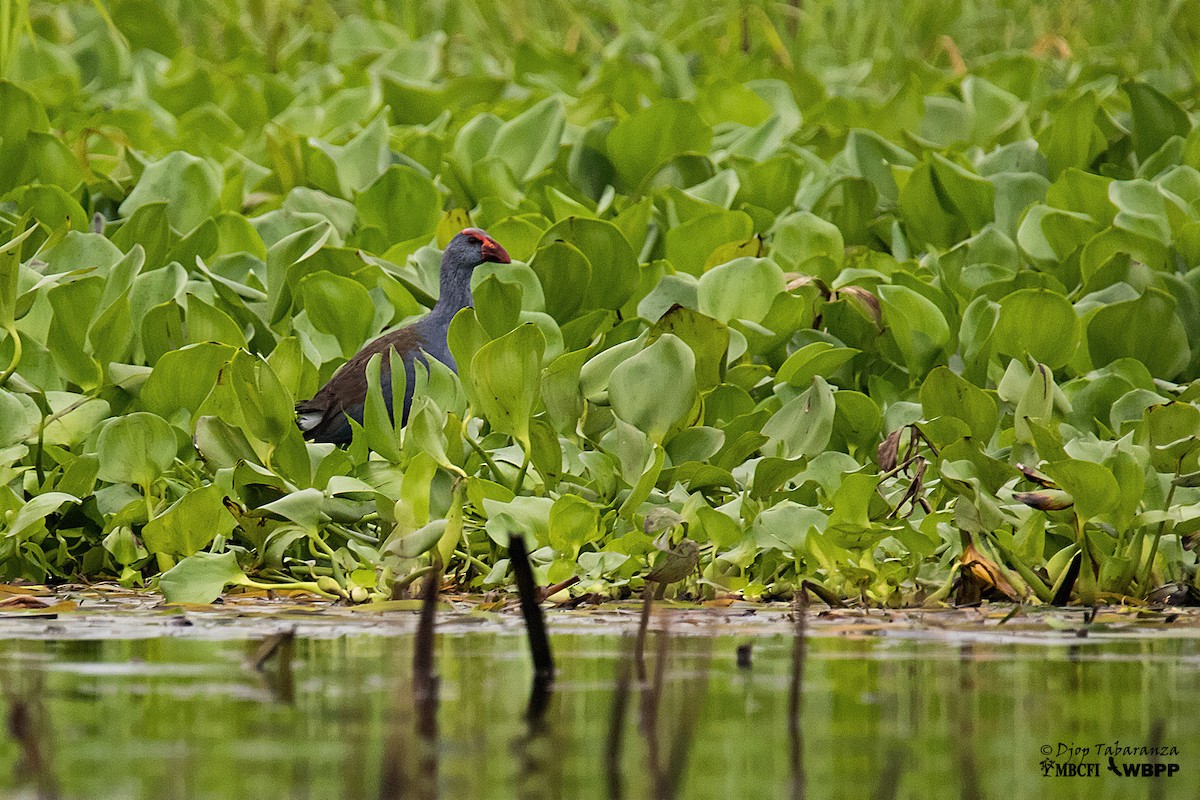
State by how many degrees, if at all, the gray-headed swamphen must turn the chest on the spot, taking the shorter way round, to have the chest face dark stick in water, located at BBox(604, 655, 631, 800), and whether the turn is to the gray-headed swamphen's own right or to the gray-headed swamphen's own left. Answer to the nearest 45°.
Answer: approximately 90° to the gray-headed swamphen's own right

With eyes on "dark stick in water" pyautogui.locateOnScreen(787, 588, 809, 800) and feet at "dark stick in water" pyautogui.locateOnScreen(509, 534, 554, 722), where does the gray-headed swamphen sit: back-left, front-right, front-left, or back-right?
back-left

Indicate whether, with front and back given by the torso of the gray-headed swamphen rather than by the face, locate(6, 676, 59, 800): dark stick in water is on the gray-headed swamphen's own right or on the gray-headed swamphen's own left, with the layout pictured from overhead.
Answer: on the gray-headed swamphen's own right

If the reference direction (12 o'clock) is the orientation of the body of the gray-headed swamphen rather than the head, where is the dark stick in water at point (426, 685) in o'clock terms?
The dark stick in water is roughly at 3 o'clock from the gray-headed swamphen.

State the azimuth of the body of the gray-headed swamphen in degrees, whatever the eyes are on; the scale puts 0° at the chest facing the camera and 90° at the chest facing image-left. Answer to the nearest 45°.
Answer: approximately 270°

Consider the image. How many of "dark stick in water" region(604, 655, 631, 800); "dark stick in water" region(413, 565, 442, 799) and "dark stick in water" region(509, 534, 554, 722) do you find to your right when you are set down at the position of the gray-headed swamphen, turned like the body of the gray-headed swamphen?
3
